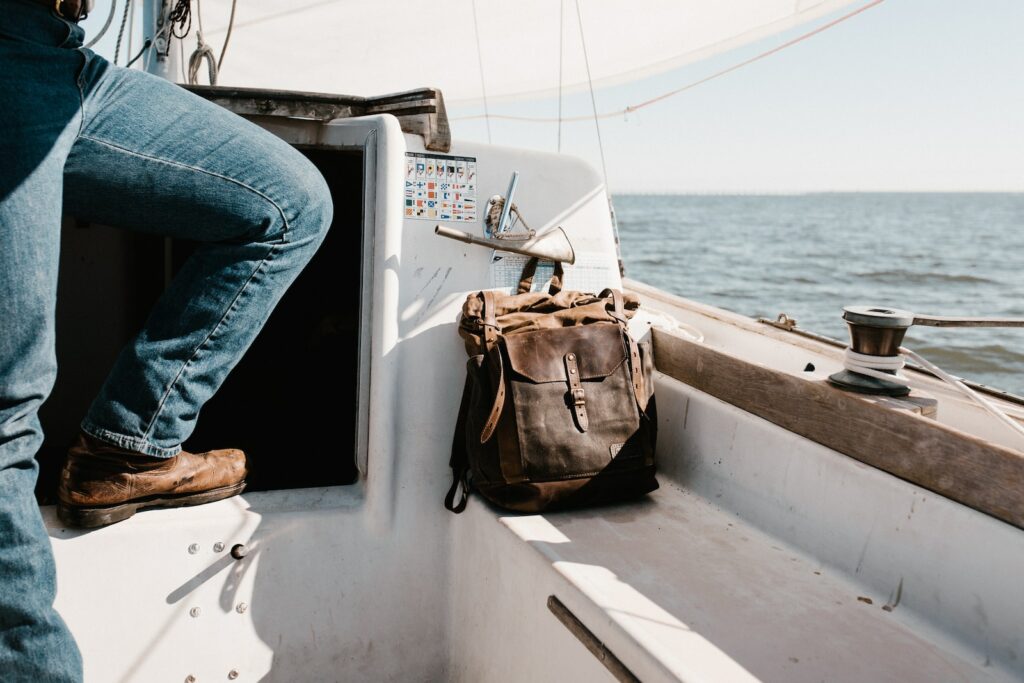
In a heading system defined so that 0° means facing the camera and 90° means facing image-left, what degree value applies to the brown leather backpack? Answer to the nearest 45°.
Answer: approximately 0°
